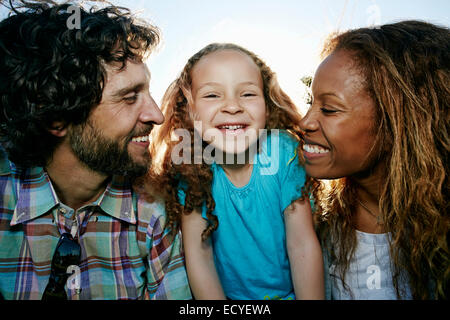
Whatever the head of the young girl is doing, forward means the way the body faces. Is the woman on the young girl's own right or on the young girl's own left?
on the young girl's own left

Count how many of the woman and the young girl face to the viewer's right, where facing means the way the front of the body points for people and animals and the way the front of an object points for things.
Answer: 0

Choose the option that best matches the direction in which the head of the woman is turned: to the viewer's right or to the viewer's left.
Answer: to the viewer's left

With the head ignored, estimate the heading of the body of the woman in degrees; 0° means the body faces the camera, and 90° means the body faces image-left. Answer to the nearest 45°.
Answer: approximately 45°

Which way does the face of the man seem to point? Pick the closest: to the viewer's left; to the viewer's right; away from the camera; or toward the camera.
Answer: to the viewer's right

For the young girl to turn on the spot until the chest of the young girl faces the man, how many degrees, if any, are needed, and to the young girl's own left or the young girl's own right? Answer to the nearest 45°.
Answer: approximately 90° to the young girl's own right

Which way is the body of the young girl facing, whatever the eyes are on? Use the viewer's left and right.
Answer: facing the viewer

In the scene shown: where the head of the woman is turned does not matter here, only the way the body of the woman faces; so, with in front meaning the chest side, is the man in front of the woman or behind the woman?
in front
